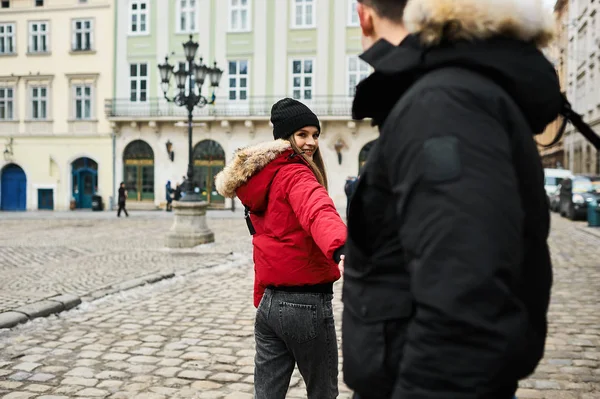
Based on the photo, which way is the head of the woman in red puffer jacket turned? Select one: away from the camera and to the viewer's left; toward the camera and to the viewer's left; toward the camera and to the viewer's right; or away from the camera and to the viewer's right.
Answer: toward the camera and to the viewer's right

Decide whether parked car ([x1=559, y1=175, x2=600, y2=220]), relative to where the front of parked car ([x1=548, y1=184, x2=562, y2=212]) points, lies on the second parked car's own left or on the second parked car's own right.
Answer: on the second parked car's own left

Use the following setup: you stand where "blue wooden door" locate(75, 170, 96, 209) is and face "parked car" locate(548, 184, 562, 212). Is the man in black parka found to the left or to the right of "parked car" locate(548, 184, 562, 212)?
right

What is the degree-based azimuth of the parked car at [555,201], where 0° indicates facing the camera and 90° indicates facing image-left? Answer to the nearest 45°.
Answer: approximately 45°

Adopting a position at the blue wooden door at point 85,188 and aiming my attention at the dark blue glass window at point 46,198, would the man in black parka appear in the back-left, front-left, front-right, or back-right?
back-left

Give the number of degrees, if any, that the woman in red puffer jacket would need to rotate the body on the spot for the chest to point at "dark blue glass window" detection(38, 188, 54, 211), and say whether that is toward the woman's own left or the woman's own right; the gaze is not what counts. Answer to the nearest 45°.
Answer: approximately 45° to the woman's own left

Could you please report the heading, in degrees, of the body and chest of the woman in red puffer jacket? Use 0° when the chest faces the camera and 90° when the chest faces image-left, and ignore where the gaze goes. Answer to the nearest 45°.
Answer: approximately 225°
